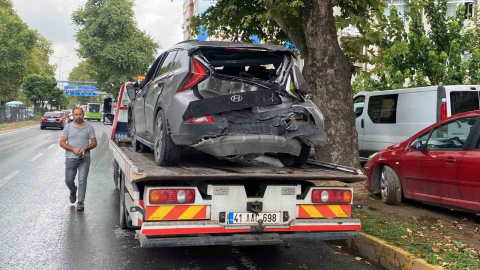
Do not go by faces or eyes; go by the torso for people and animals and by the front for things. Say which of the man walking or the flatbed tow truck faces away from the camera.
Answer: the flatbed tow truck

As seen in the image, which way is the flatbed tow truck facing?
away from the camera

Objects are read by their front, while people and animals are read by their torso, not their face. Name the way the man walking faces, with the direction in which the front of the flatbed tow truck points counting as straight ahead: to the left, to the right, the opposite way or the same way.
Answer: the opposite way

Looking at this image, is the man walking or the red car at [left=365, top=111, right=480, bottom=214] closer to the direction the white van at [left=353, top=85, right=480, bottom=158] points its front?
the man walking

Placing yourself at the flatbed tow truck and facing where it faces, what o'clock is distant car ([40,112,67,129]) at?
The distant car is roughly at 11 o'clock from the flatbed tow truck.

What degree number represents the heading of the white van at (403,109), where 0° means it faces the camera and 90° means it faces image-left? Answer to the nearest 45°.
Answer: approximately 135°

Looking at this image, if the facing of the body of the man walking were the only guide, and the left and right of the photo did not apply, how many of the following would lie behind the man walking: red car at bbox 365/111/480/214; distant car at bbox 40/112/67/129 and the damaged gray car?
1
